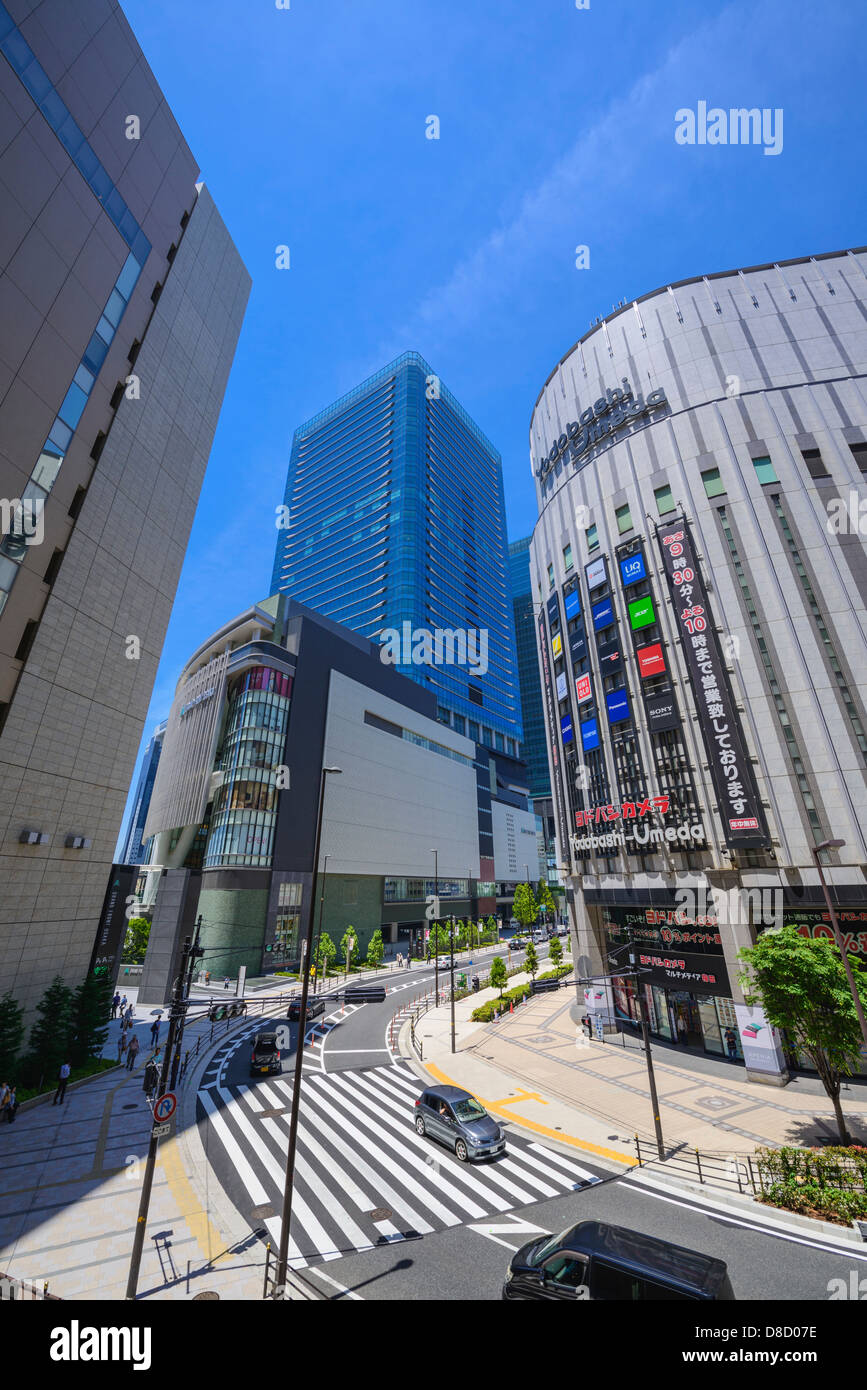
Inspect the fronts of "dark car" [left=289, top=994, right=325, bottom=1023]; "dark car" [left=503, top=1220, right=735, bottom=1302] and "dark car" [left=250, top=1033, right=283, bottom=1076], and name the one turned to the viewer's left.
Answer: "dark car" [left=503, top=1220, right=735, bottom=1302]

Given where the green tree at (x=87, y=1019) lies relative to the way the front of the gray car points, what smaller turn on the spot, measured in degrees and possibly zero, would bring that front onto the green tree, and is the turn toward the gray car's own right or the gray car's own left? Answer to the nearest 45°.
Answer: approximately 135° to the gray car's own right

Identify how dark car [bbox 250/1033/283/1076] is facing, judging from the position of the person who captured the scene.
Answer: facing away from the viewer

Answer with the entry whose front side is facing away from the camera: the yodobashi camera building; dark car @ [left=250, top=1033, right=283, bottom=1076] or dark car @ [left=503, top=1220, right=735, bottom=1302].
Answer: dark car @ [left=250, top=1033, right=283, bottom=1076]

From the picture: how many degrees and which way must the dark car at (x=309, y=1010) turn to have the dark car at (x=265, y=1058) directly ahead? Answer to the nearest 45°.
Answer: approximately 135° to its right

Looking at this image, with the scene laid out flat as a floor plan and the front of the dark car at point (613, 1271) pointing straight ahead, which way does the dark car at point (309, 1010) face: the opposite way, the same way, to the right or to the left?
to the right

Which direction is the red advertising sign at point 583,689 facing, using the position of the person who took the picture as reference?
facing the viewer and to the left of the viewer

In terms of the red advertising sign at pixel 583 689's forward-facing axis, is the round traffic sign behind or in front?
in front

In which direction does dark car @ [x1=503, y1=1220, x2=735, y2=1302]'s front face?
to the viewer's left

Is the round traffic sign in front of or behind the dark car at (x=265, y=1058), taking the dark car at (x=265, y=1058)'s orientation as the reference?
behind

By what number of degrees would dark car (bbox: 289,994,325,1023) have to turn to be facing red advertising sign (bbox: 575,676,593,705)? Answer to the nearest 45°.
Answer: approximately 90° to its right

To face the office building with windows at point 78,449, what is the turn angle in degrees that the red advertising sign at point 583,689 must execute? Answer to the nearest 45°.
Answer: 0° — it already faces it
